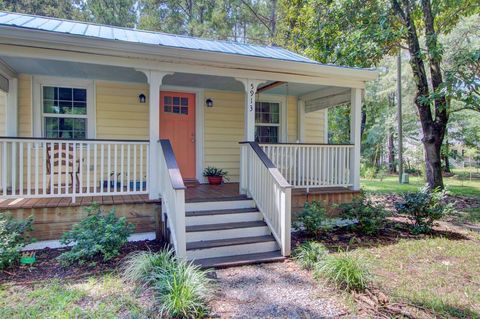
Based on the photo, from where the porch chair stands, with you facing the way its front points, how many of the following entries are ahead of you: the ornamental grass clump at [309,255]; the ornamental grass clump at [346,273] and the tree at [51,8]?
2

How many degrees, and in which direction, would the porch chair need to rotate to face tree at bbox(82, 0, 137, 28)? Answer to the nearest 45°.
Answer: approximately 135° to its left

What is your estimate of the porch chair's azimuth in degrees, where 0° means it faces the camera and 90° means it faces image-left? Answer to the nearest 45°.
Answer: approximately 315°

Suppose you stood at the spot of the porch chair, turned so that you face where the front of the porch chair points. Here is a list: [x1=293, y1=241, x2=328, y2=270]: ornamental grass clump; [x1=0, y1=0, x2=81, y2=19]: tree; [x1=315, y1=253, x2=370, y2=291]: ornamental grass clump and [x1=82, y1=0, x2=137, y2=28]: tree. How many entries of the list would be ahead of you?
2

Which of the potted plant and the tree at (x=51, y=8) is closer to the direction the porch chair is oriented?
the potted plant

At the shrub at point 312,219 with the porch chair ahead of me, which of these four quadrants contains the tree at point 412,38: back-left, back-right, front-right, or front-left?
back-right

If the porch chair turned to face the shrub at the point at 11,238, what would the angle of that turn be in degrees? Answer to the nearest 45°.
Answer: approximately 90° to its right

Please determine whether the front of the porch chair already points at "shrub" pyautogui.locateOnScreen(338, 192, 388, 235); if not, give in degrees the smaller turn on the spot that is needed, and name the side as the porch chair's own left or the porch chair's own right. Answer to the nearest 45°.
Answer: approximately 45° to the porch chair's own left

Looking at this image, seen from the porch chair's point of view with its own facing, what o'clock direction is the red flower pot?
The red flower pot is roughly at 10 o'clock from the porch chair.

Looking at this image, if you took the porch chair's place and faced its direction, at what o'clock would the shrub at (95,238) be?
The shrub is roughly at 1 o'clock from the porch chair.

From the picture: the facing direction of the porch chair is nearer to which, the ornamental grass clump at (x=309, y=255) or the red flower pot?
the ornamental grass clump

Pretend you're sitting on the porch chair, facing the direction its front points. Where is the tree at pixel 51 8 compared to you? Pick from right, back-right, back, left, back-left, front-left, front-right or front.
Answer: back-left
